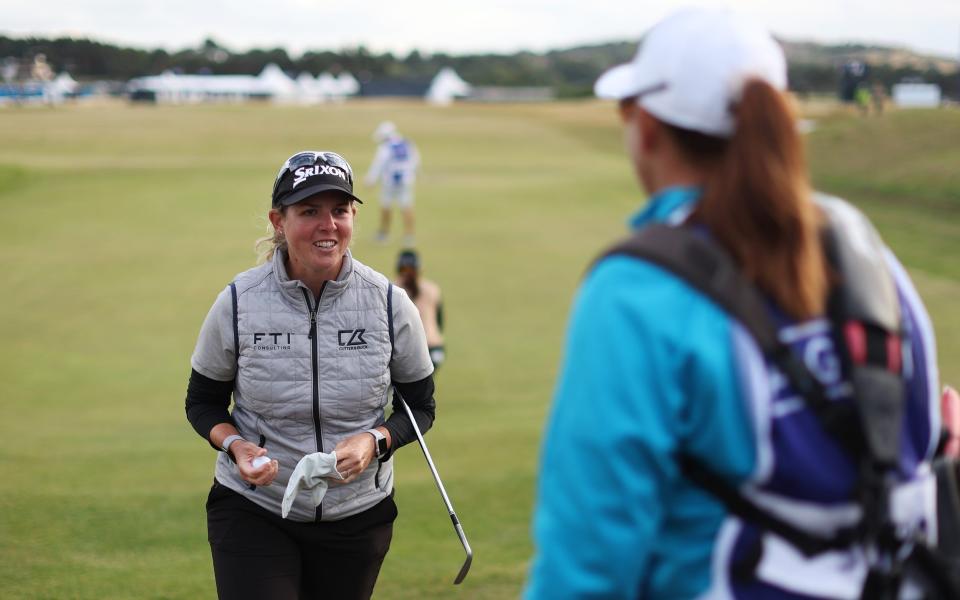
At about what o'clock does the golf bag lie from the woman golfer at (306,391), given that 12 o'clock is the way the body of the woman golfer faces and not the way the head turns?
The golf bag is roughly at 11 o'clock from the woman golfer.

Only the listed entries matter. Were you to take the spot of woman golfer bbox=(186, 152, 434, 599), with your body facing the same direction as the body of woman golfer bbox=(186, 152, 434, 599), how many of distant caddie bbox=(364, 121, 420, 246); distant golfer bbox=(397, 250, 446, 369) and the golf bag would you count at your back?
2

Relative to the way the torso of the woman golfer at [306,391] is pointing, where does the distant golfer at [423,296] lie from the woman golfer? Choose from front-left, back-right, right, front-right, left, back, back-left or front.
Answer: back

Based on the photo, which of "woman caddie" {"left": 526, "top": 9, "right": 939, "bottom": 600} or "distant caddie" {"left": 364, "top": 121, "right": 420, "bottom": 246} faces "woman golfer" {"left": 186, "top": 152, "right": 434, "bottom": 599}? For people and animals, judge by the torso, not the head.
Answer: "woman caddie" {"left": 526, "top": 9, "right": 939, "bottom": 600}

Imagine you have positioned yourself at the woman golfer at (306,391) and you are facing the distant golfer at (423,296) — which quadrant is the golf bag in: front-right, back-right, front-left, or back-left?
back-right

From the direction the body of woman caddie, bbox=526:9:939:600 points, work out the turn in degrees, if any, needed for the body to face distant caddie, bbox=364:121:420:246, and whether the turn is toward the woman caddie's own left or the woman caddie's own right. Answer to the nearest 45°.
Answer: approximately 45° to the woman caddie's own right

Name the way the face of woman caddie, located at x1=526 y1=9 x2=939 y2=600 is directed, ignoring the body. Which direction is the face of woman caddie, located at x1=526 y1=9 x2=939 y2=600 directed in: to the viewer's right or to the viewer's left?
to the viewer's left

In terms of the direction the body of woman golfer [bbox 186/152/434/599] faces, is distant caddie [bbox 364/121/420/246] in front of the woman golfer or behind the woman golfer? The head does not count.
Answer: behind

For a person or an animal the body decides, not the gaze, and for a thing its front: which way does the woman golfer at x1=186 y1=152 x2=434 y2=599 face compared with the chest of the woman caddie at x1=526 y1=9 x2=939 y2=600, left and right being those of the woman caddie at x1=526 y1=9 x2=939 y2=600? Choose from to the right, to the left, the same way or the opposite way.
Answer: the opposite way
